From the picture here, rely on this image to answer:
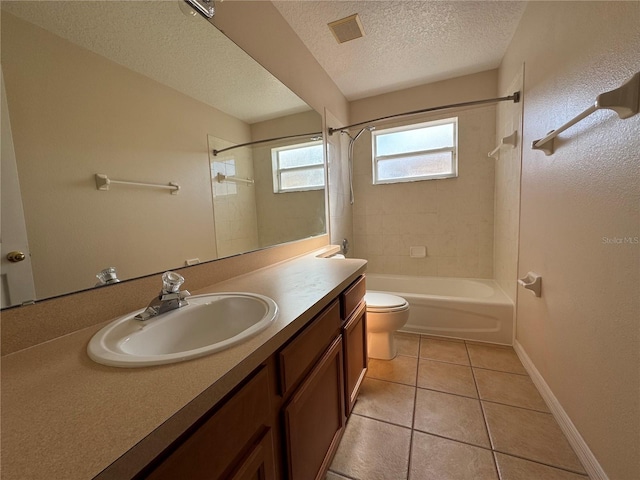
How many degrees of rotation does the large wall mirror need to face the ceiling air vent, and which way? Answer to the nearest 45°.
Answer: approximately 45° to its left

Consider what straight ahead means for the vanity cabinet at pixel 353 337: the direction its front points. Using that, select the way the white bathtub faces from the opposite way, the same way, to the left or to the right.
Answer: to the right

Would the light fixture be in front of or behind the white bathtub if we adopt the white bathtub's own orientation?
in front

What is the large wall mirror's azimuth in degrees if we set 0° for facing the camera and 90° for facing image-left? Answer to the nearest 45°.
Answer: approximately 315°

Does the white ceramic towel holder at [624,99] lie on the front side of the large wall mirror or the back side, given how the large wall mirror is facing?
on the front side

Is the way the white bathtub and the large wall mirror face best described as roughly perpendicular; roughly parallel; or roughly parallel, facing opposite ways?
roughly perpendicular

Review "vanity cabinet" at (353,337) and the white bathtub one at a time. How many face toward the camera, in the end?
1

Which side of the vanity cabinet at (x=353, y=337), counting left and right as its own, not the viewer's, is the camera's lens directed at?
right
